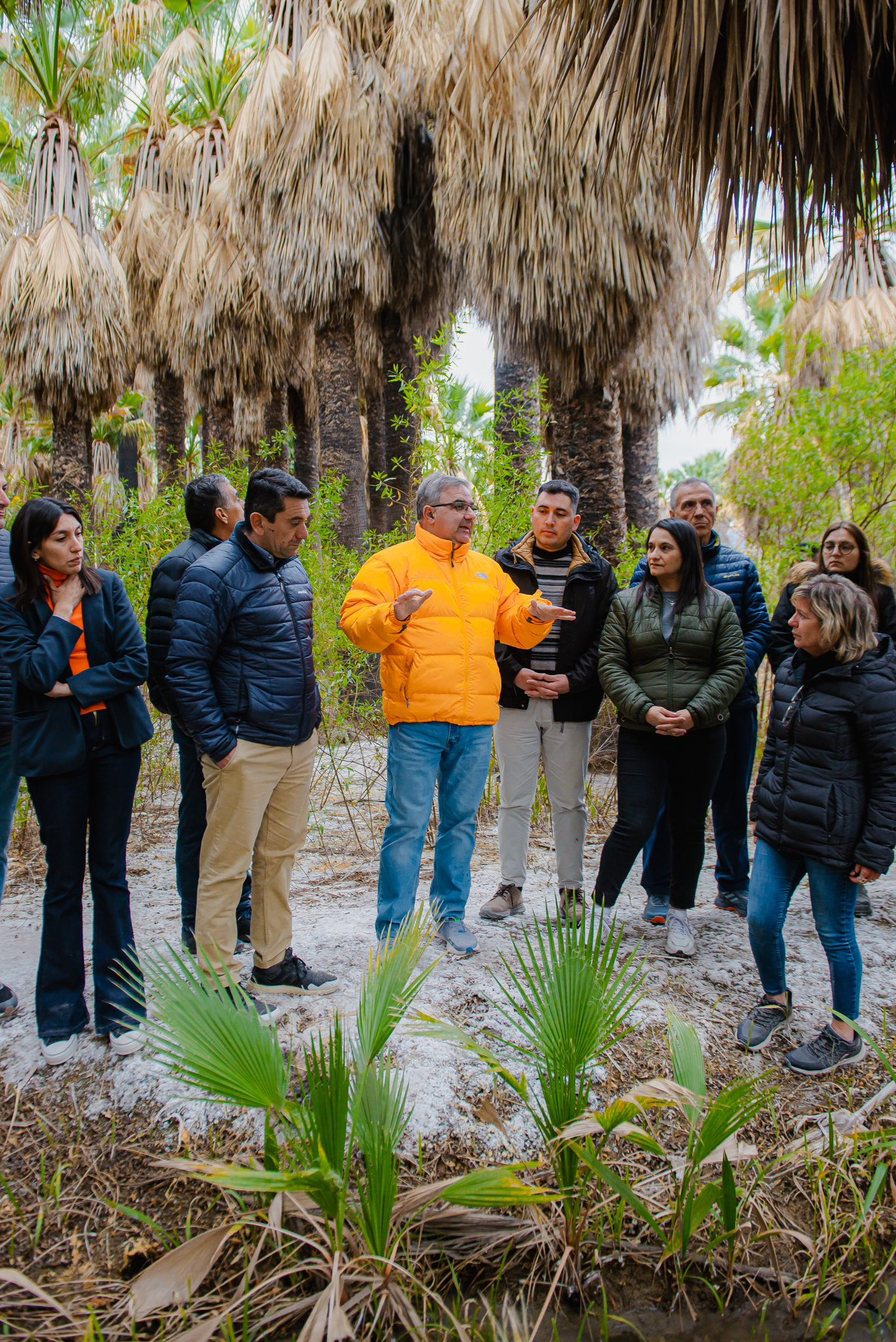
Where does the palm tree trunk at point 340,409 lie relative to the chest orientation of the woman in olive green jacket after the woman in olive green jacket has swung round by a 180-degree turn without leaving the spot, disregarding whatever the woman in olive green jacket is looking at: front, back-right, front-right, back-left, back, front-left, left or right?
front-left

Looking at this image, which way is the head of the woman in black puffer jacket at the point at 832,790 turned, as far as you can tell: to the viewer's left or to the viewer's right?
to the viewer's left

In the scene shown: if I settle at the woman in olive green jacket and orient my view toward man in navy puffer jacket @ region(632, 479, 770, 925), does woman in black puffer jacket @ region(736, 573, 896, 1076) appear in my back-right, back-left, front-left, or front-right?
back-right

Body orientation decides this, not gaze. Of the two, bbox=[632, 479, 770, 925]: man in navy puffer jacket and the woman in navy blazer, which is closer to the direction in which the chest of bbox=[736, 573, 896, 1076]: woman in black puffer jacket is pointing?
the woman in navy blazer

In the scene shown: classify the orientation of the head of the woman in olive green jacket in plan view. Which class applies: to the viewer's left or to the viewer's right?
to the viewer's left

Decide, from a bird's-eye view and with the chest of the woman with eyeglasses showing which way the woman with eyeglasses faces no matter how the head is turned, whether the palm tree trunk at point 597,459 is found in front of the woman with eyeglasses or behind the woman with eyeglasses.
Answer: behind

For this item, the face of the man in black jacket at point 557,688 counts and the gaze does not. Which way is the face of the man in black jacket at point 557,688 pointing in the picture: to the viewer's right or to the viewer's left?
to the viewer's left

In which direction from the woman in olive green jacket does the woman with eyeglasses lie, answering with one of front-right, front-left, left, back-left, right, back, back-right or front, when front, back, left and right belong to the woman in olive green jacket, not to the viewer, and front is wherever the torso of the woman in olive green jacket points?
back-left

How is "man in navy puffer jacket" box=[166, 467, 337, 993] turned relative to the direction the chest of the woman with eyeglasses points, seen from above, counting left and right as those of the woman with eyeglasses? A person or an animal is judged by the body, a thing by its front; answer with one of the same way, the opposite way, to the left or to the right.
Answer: to the left

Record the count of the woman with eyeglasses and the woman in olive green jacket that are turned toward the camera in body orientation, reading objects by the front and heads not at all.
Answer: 2

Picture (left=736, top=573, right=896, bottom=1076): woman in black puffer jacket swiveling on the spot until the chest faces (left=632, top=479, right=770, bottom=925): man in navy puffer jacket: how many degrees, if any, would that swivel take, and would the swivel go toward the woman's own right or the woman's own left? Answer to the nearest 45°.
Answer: approximately 135° to the woman's own right

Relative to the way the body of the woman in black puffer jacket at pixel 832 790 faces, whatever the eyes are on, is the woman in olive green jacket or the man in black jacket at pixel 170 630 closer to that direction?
the man in black jacket

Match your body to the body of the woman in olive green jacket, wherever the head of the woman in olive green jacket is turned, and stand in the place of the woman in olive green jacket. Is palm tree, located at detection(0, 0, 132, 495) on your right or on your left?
on your right
